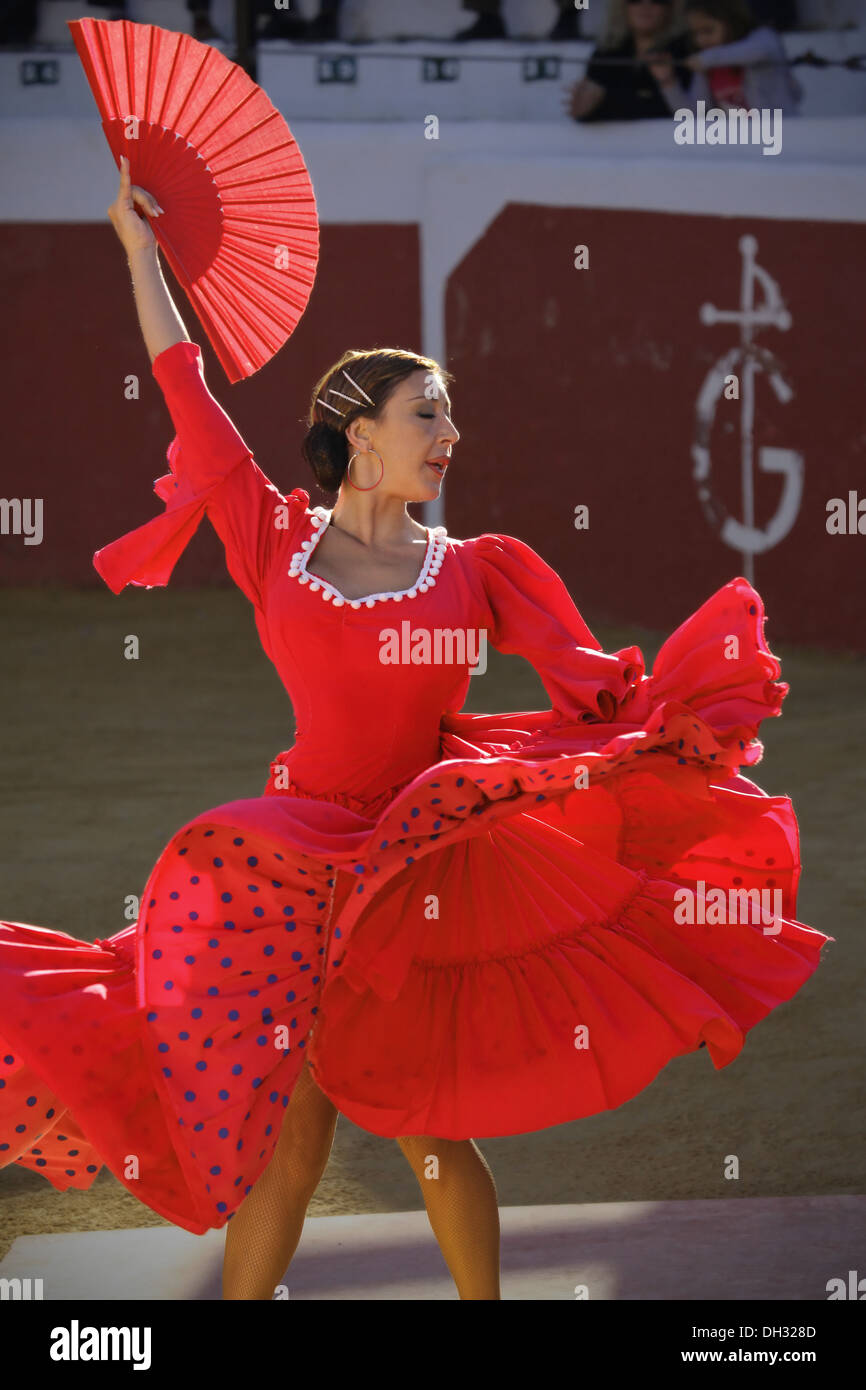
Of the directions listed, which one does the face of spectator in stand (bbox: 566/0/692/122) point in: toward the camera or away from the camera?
toward the camera

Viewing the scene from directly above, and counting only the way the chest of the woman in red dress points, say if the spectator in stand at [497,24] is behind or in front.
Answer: behind

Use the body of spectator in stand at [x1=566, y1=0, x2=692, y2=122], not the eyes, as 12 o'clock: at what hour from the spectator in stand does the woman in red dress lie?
The woman in red dress is roughly at 12 o'clock from the spectator in stand.

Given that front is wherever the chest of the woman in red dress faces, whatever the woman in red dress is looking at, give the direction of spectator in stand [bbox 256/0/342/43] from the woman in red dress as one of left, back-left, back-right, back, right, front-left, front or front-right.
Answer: back

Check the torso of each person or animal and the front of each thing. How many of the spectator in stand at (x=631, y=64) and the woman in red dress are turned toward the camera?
2

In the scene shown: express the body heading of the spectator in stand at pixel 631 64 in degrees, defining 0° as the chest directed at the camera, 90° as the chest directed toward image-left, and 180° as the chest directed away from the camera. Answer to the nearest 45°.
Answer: approximately 0°

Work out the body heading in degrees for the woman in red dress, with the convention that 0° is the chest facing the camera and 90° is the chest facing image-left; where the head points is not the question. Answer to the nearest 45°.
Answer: approximately 0°

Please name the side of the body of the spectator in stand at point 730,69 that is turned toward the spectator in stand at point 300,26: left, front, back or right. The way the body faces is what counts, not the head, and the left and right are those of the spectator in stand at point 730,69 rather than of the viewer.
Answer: right

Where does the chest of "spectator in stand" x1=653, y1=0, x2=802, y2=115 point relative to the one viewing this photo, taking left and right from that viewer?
facing the viewer and to the left of the viewer

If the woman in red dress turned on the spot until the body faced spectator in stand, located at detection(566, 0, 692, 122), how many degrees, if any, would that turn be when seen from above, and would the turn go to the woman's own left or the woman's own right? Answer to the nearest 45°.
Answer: approximately 180°

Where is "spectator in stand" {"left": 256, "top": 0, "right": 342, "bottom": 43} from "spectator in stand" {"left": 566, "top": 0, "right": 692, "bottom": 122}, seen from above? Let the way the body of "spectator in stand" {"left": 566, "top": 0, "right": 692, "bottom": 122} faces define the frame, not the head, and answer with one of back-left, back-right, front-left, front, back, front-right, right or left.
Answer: back-right

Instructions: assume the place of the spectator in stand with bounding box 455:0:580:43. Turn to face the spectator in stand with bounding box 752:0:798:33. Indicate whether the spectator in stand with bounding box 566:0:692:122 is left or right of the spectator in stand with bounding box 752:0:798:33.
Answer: right

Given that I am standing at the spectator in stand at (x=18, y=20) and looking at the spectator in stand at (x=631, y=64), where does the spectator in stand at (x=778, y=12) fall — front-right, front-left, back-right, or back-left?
front-left
